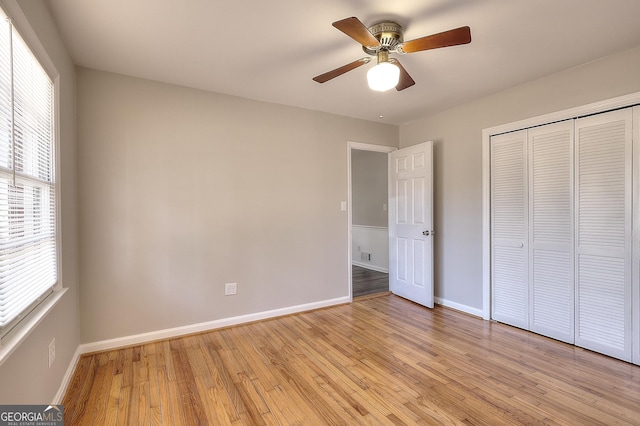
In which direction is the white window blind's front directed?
to the viewer's right

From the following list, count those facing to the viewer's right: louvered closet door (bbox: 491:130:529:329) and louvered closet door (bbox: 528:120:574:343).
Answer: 0

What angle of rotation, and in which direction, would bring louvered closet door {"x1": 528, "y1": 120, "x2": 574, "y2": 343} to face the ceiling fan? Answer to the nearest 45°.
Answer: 0° — it already faces it

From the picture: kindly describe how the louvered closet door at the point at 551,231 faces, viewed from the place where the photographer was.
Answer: facing the viewer and to the left of the viewer

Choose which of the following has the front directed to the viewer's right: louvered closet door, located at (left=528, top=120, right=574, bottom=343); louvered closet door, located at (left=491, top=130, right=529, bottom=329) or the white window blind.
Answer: the white window blind

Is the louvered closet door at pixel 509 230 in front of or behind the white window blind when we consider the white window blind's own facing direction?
in front

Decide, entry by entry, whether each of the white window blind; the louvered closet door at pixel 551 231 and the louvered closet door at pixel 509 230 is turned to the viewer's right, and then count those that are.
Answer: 1

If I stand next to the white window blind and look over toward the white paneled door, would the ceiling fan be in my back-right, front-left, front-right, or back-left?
front-right

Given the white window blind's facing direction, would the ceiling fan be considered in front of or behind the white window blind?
in front

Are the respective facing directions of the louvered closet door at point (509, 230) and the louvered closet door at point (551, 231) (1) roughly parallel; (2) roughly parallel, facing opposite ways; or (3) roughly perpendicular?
roughly parallel
